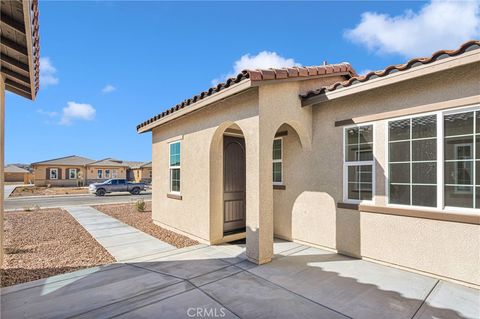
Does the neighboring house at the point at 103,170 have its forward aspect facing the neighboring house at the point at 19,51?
yes

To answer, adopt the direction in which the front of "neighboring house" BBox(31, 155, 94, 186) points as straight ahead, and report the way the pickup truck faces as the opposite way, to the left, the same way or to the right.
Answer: to the right

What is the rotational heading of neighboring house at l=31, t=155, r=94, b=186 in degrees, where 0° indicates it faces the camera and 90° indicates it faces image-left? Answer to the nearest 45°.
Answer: approximately 0°

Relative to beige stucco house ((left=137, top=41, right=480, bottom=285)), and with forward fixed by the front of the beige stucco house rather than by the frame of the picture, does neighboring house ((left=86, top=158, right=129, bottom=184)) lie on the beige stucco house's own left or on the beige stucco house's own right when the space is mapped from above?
on the beige stucco house's own right

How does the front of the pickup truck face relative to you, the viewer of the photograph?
facing to the left of the viewer

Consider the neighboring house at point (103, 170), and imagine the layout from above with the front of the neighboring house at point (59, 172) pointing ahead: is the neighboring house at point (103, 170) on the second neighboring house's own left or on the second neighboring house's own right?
on the second neighboring house's own left

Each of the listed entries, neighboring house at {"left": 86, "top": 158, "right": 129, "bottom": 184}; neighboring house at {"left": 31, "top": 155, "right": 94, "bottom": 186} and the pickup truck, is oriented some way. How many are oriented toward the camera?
2
